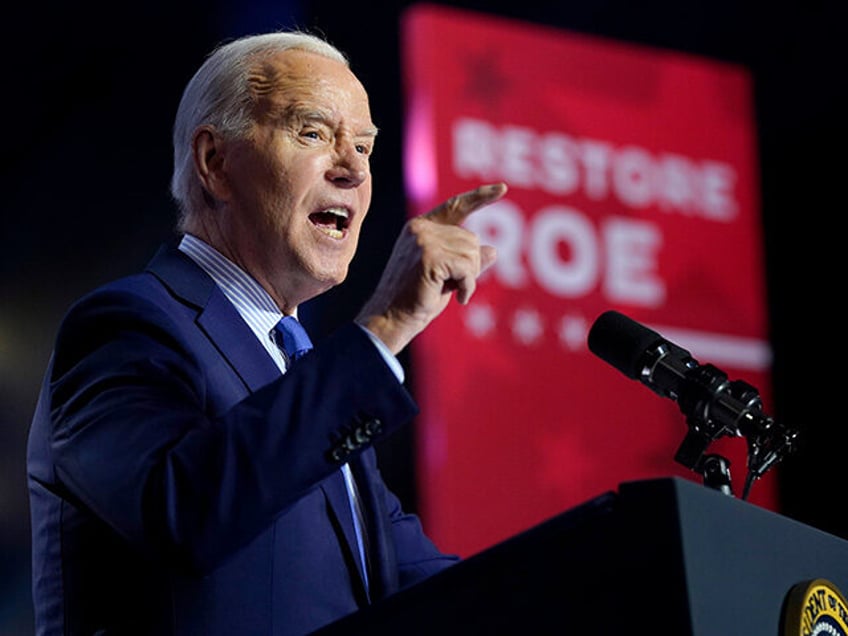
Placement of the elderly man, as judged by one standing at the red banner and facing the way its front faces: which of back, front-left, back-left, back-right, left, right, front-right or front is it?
front-right

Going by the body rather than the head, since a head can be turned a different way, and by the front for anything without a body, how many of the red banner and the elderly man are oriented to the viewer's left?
0

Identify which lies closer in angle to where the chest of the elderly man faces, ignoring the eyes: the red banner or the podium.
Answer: the podium

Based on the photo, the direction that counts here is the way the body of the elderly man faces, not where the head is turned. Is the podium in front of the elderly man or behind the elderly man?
in front

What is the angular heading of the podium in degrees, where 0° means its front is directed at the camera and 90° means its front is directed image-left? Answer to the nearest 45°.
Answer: approximately 315°

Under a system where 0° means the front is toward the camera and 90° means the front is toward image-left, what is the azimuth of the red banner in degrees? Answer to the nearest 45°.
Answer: approximately 315°

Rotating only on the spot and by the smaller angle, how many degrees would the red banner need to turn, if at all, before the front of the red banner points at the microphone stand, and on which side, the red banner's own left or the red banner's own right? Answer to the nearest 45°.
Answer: approximately 45° to the red banner's own right

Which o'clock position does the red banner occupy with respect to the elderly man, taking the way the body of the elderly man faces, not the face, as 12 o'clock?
The red banner is roughly at 8 o'clock from the elderly man.

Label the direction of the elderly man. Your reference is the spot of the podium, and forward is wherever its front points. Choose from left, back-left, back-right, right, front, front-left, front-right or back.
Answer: back
